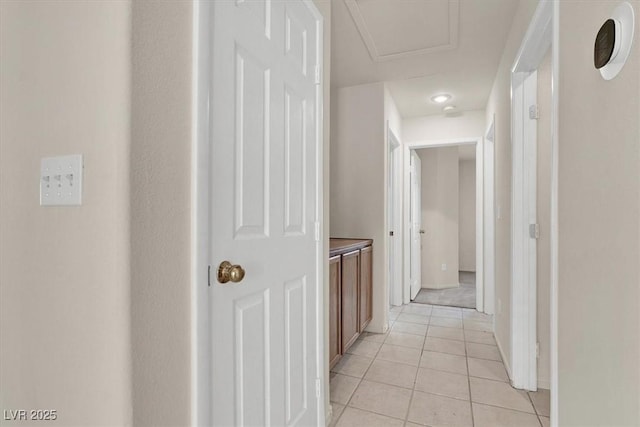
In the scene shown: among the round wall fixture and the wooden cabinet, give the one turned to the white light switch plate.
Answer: the round wall fixture

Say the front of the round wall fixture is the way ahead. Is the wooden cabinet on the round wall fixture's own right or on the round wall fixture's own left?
on the round wall fixture's own right

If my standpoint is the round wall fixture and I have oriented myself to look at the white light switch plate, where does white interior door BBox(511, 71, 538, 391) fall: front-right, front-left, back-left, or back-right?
back-right

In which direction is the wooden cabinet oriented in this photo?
to the viewer's right

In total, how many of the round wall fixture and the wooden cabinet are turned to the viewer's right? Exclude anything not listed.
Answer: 1

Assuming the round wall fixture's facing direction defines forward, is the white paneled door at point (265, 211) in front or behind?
in front

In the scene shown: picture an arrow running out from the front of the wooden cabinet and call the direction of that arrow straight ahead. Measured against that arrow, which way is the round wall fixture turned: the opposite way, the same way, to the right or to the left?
the opposite way
